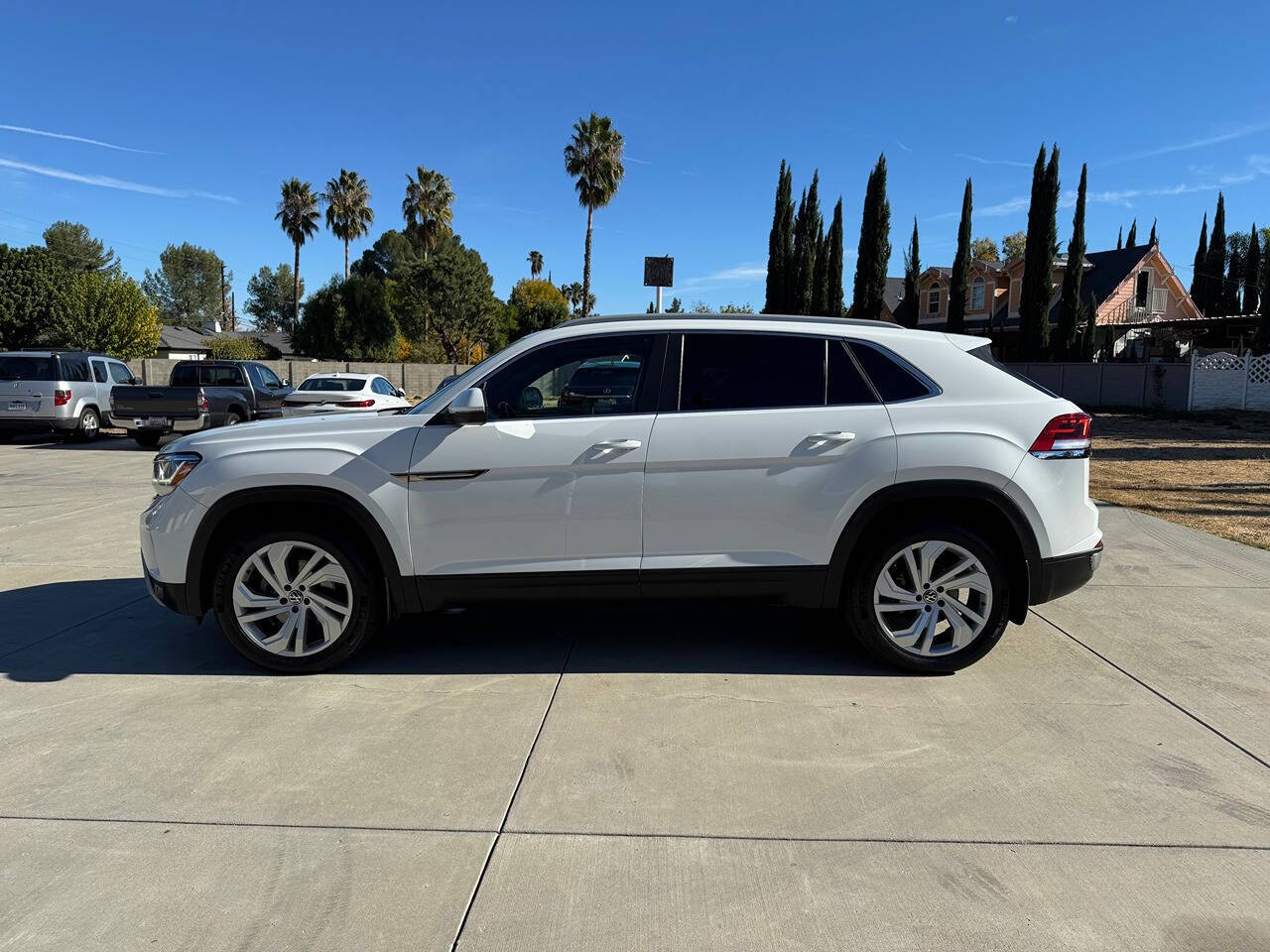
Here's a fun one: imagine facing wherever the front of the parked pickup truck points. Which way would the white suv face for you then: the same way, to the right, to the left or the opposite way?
to the left

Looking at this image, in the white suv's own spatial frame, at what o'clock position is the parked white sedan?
The parked white sedan is roughly at 2 o'clock from the white suv.

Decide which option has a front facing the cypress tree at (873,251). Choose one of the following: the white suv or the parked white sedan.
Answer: the parked white sedan

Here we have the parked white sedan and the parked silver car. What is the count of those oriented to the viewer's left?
0

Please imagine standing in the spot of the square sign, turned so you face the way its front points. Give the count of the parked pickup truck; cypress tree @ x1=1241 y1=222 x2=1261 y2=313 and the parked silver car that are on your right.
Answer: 2

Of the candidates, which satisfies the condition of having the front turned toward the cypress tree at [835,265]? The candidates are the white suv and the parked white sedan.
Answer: the parked white sedan

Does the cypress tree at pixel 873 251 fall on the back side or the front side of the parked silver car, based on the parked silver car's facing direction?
on the front side

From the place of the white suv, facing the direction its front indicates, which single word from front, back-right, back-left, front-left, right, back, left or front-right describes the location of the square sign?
right

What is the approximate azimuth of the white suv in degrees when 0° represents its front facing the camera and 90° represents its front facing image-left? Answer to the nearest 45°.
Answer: approximately 90°

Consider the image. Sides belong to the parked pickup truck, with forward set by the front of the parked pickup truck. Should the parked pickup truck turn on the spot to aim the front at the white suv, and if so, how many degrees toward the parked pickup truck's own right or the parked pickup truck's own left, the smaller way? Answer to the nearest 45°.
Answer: approximately 135° to the parked pickup truck's own right

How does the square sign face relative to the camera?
toward the camera

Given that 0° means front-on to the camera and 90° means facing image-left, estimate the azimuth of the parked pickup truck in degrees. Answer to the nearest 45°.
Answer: approximately 225°

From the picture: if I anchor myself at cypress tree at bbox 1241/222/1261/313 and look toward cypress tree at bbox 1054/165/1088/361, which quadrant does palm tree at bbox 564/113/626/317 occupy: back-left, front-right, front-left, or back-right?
front-right

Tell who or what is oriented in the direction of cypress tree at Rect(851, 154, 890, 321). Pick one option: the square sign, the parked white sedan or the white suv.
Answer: the parked white sedan

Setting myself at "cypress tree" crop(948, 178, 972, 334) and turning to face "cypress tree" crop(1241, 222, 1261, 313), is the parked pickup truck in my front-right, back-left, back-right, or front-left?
back-right

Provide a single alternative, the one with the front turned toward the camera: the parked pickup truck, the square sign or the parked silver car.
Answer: the square sign
